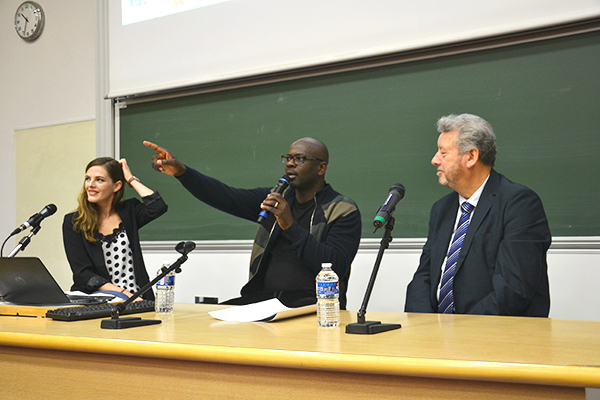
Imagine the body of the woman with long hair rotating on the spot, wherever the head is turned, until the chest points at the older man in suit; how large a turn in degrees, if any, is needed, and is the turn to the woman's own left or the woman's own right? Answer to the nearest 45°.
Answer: approximately 45° to the woman's own left

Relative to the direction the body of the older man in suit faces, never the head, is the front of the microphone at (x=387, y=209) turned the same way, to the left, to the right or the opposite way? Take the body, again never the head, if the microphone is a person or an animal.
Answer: the opposite way

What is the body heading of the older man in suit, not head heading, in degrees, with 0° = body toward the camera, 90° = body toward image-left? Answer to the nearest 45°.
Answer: approximately 45°

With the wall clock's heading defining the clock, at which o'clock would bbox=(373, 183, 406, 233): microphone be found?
The microphone is roughly at 10 o'clock from the wall clock.

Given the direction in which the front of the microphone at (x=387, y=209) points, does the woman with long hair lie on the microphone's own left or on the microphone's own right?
on the microphone's own left

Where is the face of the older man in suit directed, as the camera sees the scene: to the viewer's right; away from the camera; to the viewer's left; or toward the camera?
to the viewer's left

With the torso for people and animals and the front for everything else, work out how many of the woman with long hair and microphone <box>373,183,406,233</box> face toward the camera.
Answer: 1

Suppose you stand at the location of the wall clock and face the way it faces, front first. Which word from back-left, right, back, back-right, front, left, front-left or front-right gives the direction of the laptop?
front-left
